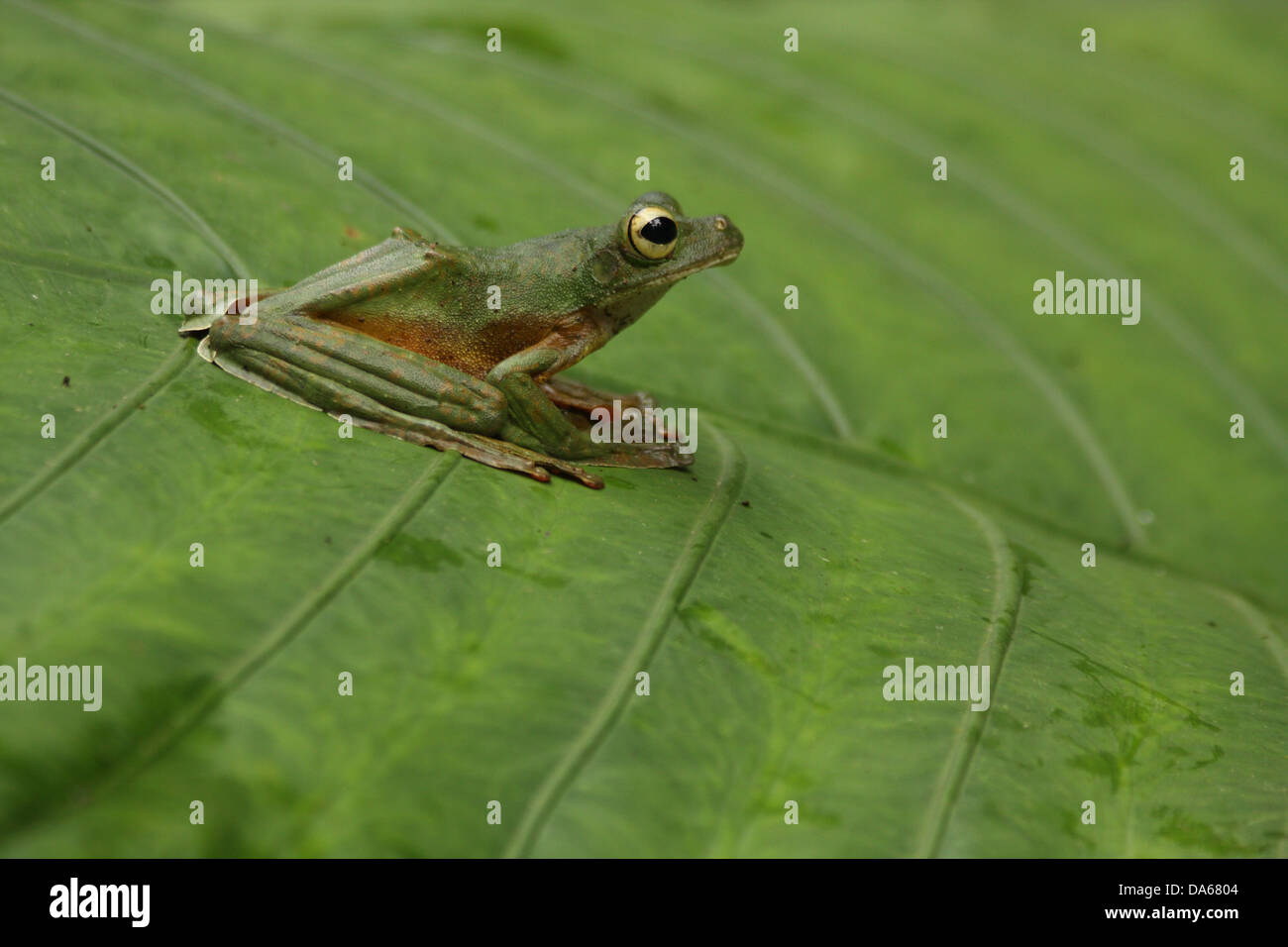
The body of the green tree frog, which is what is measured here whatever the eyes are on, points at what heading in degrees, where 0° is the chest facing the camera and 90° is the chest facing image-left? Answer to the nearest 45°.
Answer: approximately 270°
